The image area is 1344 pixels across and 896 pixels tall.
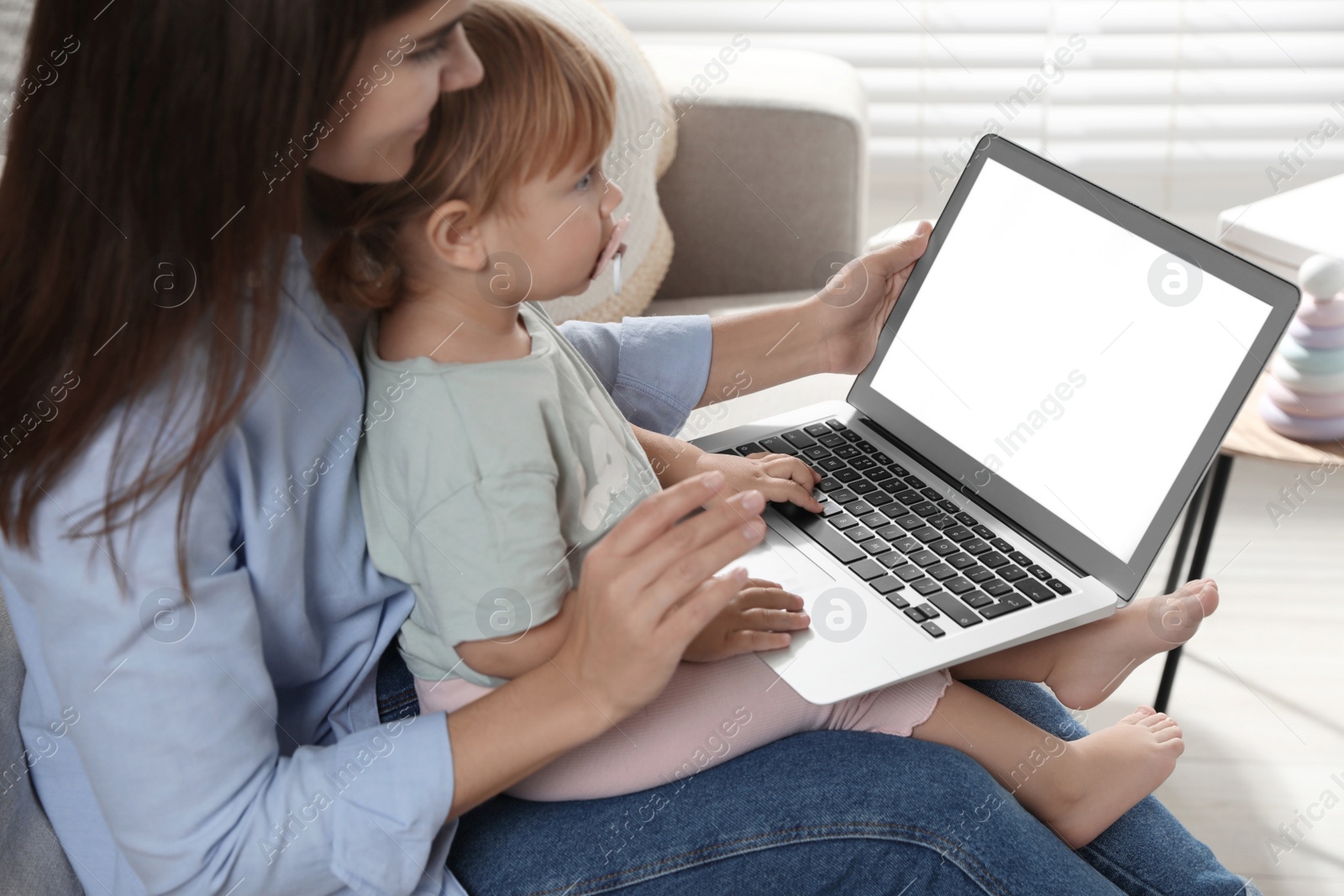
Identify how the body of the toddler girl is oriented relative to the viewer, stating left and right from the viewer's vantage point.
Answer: facing to the right of the viewer

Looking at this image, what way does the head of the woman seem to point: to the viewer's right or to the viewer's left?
to the viewer's right

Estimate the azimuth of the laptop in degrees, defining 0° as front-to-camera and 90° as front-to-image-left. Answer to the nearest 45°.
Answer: approximately 45°

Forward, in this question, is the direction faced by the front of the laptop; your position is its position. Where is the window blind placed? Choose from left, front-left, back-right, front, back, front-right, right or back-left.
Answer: back-right

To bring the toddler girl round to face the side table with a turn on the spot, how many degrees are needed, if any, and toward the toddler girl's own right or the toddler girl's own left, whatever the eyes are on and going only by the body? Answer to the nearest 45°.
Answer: approximately 45° to the toddler girl's own left

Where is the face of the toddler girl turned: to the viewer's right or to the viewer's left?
to the viewer's right

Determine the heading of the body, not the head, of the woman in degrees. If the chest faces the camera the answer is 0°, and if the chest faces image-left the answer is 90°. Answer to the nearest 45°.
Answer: approximately 270°

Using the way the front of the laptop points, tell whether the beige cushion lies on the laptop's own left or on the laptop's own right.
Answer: on the laptop's own right

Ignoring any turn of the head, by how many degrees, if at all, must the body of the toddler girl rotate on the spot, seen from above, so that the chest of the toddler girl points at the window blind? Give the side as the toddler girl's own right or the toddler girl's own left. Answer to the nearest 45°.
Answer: approximately 45° to the toddler girl's own left

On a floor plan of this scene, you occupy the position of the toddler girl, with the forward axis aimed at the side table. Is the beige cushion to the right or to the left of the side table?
left
